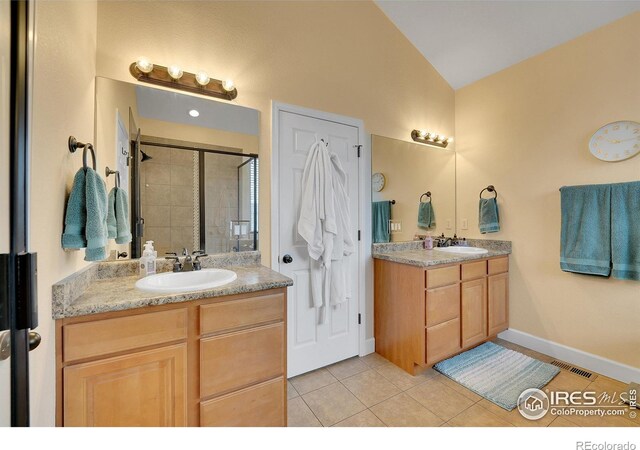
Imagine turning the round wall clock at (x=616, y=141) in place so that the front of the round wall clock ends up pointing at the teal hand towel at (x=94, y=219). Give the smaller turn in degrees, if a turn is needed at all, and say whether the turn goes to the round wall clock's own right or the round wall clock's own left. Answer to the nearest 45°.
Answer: approximately 45° to the round wall clock's own right

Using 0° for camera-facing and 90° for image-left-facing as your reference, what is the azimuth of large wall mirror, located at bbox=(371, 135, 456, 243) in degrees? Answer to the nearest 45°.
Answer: approximately 315°

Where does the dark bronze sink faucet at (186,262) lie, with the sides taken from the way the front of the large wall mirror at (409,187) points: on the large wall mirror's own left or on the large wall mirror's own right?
on the large wall mirror's own right

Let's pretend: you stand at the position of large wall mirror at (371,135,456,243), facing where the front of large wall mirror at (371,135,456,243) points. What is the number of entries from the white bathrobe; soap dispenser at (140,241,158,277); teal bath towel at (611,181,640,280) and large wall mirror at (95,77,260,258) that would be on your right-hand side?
3

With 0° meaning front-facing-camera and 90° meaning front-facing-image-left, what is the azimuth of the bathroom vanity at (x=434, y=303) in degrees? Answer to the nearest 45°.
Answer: approximately 315°

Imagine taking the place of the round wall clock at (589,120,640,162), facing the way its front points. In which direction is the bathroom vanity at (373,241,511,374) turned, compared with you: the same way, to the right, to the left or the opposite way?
to the left

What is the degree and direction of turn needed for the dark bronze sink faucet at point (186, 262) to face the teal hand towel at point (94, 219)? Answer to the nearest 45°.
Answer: approximately 45° to its right

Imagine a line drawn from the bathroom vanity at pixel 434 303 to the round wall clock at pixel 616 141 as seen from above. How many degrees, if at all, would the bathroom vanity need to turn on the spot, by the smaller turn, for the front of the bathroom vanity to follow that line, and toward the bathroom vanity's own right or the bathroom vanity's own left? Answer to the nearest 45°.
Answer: approximately 45° to the bathroom vanity's own left

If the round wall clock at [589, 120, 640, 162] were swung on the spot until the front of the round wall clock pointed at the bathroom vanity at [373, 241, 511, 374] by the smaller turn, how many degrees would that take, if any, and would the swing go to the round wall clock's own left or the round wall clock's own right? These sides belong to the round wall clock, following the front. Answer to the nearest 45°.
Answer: approximately 45° to the round wall clock's own right

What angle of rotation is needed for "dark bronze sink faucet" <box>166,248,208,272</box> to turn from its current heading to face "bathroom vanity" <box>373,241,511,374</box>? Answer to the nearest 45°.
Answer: approximately 90° to its left

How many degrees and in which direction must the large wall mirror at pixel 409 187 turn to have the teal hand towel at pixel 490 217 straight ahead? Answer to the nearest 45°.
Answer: approximately 45° to its left

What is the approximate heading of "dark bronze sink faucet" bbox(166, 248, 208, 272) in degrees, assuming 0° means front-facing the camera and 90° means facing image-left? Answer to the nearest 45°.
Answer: approximately 0°
